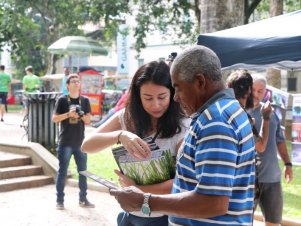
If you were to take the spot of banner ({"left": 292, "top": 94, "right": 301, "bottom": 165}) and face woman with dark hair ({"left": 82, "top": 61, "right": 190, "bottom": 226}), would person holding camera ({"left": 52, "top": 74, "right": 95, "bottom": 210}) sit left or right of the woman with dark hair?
right

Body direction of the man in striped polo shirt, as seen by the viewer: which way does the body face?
to the viewer's left

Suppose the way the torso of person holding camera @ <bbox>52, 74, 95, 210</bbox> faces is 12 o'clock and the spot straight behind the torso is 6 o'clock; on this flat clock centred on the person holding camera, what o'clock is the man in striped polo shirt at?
The man in striped polo shirt is roughly at 12 o'clock from the person holding camera.

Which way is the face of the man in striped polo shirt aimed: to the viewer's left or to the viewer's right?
to the viewer's left

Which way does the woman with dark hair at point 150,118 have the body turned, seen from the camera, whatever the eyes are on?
toward the camera

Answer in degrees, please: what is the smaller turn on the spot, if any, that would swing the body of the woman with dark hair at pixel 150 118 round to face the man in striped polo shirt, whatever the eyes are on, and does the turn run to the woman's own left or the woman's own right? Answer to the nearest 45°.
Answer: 0° — they already face them

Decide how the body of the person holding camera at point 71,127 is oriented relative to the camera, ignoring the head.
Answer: toward the camera

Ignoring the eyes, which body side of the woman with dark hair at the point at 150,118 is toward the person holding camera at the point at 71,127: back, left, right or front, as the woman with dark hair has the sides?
back

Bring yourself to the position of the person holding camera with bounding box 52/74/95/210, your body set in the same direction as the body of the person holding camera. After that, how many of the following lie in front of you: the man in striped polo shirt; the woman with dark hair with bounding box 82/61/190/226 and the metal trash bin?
2
